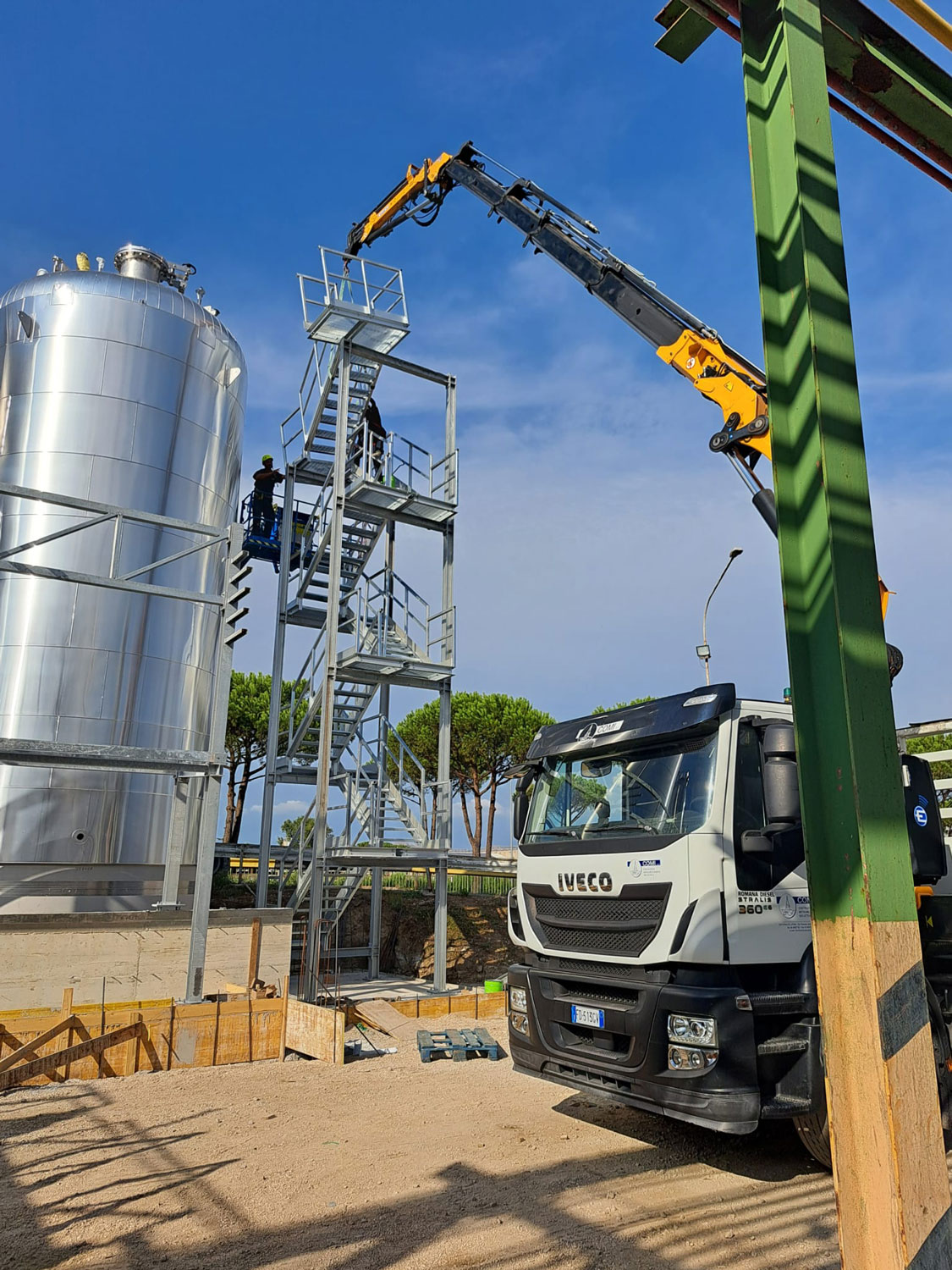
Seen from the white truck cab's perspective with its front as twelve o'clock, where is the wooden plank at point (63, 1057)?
The wooden plank is roughly at 2 o'clock from the white truck cab.

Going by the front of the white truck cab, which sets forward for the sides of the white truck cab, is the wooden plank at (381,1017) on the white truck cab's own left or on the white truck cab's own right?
on the white truck cab's own right

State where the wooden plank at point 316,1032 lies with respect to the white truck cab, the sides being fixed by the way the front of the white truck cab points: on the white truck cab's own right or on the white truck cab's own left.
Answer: on the white truck cab's own right

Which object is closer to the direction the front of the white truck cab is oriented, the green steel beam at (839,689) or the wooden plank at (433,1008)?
the green steel beam

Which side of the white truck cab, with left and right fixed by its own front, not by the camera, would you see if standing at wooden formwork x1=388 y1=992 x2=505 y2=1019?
right

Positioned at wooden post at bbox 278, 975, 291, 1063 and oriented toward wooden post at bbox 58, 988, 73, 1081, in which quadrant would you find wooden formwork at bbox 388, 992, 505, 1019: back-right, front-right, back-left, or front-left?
back-right

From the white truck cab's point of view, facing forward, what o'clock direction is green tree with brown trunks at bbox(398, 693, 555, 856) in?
The green tree with brown trunks is roughly at 4 o'clock from the white truck cab.

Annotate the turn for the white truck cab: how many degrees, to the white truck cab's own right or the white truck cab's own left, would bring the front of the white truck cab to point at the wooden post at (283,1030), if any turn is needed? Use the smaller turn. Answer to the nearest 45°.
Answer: approximately 90° to the white truck cab's own right

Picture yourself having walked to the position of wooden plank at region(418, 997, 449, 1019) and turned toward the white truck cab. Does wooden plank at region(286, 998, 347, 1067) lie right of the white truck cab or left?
right

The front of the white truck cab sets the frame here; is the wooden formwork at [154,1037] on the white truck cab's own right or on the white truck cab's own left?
on the white truck cab's own right

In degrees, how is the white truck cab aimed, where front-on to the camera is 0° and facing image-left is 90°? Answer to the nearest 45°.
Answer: approximately 45°
